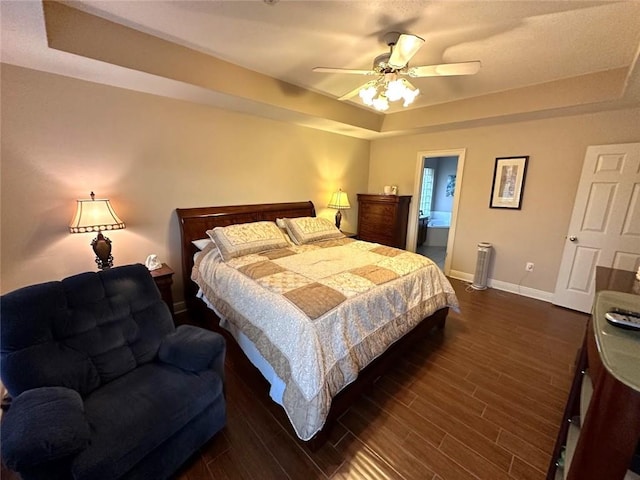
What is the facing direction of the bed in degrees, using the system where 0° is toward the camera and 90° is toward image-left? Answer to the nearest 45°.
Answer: approximately 315°

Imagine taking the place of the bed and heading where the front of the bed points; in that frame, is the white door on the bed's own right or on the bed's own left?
on the bed's own left

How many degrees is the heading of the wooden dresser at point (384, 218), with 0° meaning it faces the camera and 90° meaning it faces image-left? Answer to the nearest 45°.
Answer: approximately 45°

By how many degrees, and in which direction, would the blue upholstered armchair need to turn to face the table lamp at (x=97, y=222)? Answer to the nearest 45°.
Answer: approximately 135° to its left

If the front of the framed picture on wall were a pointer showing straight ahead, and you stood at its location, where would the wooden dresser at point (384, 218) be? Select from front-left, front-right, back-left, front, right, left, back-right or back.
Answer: front-right

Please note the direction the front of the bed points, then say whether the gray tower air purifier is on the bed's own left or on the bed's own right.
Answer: on the bed's own left
